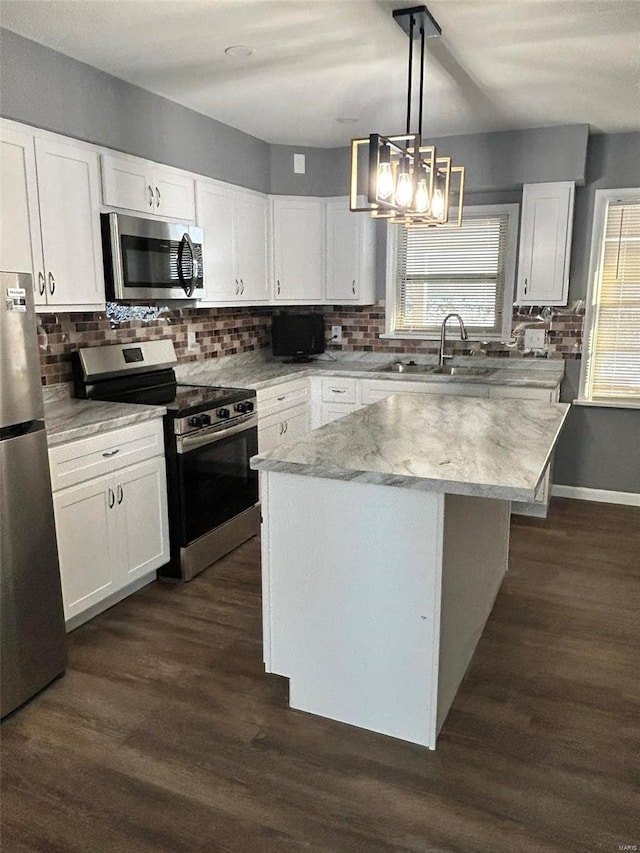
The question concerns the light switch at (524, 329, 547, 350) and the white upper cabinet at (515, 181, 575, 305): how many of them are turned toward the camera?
2

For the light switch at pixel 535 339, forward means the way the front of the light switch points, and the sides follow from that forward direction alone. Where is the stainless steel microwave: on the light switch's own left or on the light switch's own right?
on the light switch's own right

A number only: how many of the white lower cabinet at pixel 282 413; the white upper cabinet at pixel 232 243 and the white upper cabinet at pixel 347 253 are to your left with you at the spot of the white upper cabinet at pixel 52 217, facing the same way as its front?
3

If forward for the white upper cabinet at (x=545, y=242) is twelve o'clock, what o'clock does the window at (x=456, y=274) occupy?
The window is roughly at 4 o'clock from the white upper cabinet.

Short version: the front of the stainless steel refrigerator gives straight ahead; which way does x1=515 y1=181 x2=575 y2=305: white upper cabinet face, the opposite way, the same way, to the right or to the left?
to the right

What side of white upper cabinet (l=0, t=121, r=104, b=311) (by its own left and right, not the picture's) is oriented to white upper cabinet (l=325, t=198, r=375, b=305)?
left

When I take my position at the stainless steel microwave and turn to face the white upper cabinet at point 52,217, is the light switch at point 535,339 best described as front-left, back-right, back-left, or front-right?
back-left

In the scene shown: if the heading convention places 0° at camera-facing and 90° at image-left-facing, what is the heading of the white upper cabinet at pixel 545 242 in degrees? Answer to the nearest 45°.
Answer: approximately 0°

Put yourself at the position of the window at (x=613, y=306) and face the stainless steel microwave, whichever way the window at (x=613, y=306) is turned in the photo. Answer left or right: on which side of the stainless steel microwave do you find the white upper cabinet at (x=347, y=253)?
right

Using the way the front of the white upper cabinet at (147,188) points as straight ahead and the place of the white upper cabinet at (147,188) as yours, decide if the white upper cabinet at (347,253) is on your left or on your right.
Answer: on your left
